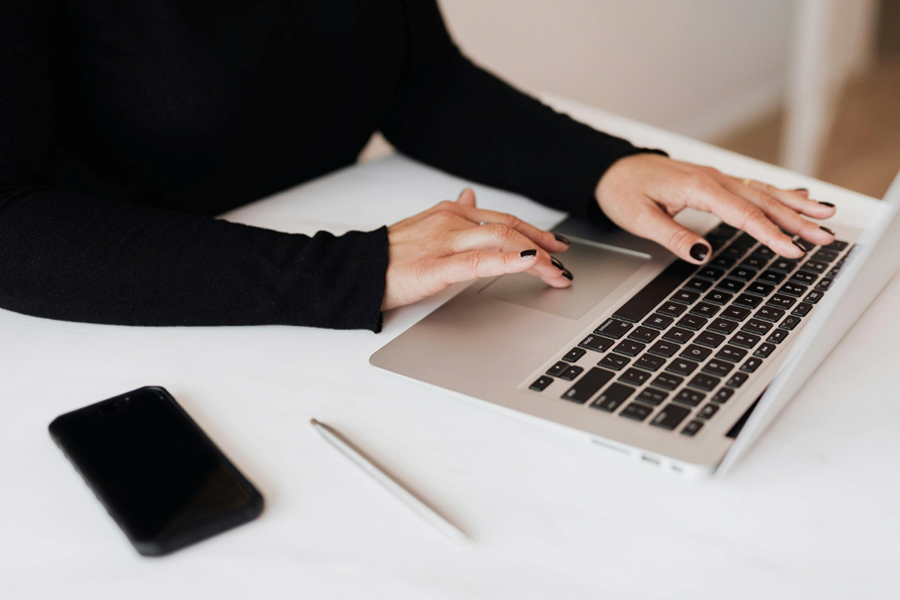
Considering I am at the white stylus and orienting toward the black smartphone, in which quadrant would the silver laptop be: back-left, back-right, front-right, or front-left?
back-right

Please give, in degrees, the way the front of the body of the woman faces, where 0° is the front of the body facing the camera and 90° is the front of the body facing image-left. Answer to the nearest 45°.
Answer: approximately 315°
